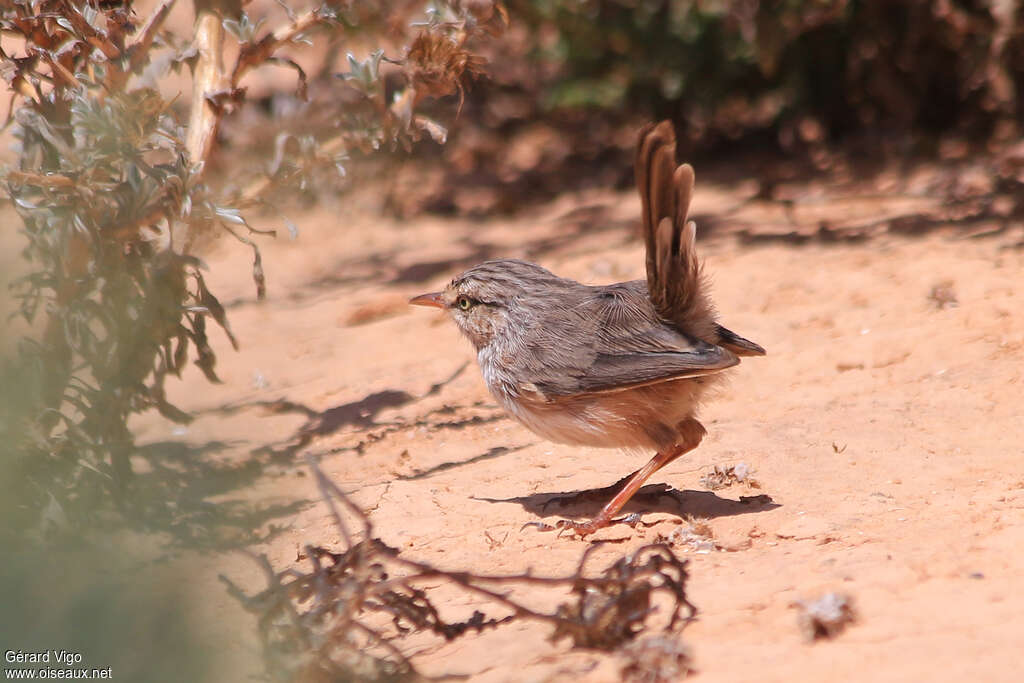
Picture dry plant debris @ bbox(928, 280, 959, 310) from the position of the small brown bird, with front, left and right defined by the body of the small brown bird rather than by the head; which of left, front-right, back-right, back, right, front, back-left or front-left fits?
back-right

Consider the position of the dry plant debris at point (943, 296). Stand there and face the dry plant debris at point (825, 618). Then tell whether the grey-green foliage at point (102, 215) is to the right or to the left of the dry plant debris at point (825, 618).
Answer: right

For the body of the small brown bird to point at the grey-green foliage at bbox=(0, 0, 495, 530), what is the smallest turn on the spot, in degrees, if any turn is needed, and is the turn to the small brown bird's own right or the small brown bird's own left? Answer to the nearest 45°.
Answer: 0° — it already faces it

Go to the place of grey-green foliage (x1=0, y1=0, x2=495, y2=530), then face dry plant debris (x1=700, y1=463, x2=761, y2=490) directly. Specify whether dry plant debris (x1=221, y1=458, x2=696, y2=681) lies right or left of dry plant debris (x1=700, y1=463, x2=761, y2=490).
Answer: right

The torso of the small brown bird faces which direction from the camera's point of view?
to the viewer's left

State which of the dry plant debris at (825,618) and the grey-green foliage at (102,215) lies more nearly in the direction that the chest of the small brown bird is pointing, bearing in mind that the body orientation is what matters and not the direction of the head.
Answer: the grey-green foliage

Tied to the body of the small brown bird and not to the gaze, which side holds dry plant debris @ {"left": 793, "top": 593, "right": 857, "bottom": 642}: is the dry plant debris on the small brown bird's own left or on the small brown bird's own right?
on the small brown bird's own left

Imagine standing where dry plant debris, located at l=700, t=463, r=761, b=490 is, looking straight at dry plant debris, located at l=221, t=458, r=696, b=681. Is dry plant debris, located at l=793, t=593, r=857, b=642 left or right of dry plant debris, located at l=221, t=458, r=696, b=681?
left

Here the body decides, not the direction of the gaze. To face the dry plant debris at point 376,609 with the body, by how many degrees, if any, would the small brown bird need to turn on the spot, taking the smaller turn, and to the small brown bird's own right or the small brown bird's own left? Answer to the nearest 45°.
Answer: approximately 45° to the small brown bird's own left
